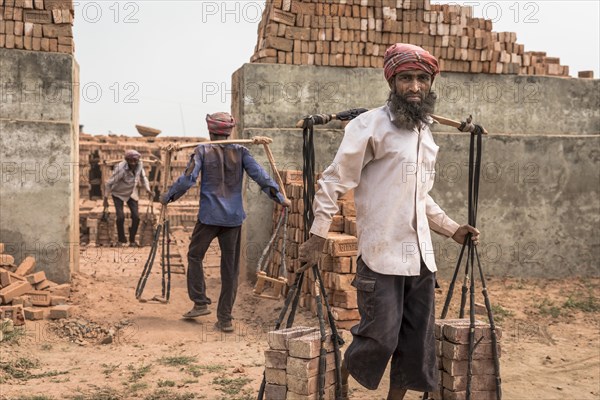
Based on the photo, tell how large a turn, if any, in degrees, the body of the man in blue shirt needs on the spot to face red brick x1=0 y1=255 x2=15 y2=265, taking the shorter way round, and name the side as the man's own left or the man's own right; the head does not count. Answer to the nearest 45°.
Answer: approximately 90° to the man's own left

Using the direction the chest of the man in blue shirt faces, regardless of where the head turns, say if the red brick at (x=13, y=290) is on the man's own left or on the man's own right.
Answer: on the man's own left

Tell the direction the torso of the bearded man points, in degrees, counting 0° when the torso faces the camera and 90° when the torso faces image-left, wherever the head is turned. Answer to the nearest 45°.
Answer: approximately 315°

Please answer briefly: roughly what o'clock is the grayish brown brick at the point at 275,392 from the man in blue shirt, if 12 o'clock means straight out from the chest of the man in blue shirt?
The grayish brown brick is roughly at 6 o'clock from the man in blue shirt.

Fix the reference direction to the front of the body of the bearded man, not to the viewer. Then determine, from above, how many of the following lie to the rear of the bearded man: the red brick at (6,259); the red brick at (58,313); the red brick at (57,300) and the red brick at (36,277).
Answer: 4

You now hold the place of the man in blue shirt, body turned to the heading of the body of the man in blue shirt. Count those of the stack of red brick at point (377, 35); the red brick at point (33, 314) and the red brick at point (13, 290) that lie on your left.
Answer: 2

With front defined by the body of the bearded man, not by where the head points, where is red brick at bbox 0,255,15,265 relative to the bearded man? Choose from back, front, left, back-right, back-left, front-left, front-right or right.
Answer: back

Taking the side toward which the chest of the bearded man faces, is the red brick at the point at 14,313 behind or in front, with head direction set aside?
behind

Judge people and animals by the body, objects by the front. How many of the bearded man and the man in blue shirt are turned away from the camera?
1

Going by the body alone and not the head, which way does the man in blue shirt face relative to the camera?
away from the camera

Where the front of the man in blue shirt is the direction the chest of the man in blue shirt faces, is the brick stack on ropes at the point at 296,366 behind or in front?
behind

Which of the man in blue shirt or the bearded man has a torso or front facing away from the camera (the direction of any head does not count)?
the man in blue shirt

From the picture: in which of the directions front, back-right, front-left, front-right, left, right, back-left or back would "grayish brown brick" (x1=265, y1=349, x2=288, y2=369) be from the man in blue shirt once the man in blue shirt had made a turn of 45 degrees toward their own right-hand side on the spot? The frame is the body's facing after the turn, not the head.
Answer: back-right

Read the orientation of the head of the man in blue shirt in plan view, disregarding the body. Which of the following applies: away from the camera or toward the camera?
away from the camera

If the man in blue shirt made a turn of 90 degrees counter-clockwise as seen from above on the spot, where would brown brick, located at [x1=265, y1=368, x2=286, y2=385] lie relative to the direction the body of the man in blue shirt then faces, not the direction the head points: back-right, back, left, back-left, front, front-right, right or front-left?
left
